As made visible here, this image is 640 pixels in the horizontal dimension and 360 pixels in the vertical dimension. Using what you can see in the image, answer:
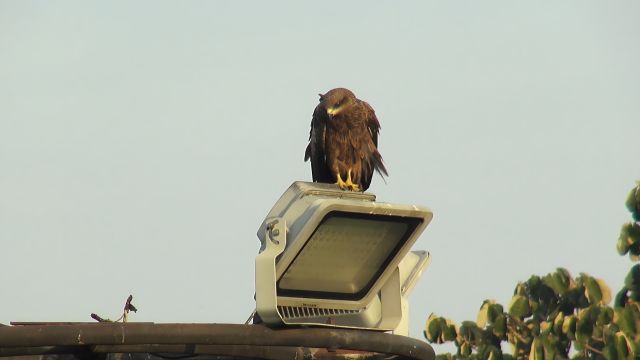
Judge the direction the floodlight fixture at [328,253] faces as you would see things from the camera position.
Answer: facing the viewer and to the right of the viewer

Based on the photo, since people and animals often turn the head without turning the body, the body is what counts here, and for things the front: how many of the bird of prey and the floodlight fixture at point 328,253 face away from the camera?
0

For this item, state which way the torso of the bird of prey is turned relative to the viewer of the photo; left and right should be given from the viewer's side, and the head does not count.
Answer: facing the viewer
